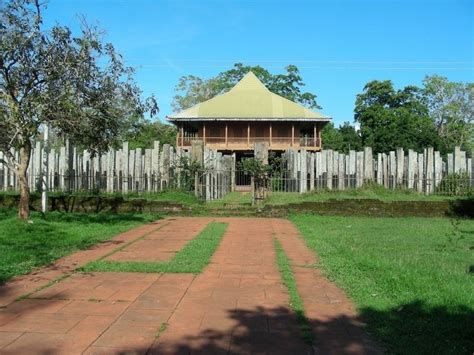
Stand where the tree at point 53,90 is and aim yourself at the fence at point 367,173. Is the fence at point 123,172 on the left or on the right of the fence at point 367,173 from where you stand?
left

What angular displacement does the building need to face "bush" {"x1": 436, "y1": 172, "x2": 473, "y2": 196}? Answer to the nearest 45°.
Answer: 0° — it already faces it

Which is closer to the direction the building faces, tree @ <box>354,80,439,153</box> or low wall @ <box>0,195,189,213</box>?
the low wall

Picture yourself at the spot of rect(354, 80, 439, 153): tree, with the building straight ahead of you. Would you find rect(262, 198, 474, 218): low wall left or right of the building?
left

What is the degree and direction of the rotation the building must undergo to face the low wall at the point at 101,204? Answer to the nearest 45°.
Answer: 0° — it already faces it

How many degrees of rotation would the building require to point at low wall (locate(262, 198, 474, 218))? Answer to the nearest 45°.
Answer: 0° — it already faces it

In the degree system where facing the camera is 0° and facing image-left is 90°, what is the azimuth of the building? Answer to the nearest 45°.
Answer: approximately 0°

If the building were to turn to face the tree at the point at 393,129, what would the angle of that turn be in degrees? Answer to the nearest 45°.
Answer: approximately 135° to its left

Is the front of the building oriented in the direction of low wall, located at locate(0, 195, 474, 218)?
yes
